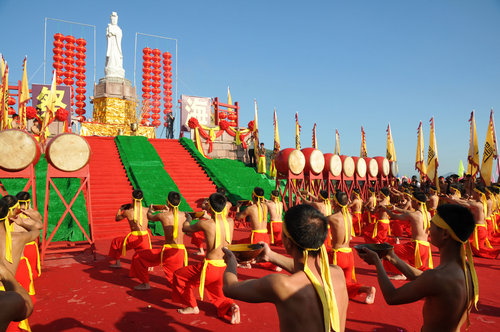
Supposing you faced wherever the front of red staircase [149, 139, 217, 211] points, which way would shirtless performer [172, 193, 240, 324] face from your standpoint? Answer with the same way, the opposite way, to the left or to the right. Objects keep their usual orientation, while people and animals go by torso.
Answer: the opposite way

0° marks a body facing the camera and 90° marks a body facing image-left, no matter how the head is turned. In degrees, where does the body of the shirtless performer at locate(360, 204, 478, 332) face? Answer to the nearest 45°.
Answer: approximately 135°

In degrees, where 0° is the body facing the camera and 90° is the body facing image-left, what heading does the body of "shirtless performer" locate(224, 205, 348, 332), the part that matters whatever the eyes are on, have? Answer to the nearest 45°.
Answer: approximately 135°

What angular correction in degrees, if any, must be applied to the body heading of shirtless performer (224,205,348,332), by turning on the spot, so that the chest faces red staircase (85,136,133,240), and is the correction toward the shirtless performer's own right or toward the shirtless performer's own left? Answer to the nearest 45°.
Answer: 0° — they already face it

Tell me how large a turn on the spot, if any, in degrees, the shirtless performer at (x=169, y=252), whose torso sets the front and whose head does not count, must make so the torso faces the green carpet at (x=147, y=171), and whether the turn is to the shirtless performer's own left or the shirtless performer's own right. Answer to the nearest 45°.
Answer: approximately 45° to the shirtless performer's own right

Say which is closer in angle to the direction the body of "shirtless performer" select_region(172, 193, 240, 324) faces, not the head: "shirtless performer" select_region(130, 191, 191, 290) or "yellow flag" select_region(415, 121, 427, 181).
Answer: the shirtless performer

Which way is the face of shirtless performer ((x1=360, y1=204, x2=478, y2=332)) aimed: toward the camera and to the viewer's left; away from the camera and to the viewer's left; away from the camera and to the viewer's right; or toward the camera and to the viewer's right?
away from the camera and to the viewer's left

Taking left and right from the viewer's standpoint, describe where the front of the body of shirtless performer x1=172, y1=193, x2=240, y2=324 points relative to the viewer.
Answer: facing away from the viewer and to the left of the viewer

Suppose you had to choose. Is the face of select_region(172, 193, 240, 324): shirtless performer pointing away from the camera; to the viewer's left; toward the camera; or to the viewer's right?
away from the camera

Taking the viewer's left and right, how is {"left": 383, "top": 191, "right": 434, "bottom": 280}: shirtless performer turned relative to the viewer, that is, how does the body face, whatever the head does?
facing away from the viewer and to the left of the viewer

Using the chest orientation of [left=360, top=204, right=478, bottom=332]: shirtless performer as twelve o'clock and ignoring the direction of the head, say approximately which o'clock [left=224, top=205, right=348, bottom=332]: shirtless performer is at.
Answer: [left=224, top=205, right=348, bottom=332]: shirtless performer is roughly at 9 o'clock from [left=360, top=204, right=478, bottom=332]: shirtless performer.
